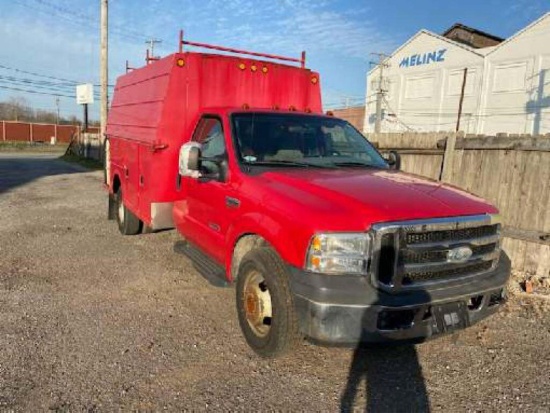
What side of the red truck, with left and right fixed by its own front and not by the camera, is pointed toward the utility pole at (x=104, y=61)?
back

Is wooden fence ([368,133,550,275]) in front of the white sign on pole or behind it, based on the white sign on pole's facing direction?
in front

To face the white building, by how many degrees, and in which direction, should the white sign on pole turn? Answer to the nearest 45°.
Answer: approximately 90° to its left

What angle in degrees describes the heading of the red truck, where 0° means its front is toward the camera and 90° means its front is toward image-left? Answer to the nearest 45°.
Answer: approximately 315°

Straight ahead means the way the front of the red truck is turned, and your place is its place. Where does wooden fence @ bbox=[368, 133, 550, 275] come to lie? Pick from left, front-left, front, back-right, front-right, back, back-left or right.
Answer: left

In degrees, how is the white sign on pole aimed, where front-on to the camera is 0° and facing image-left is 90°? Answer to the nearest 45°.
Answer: approximately 0°
